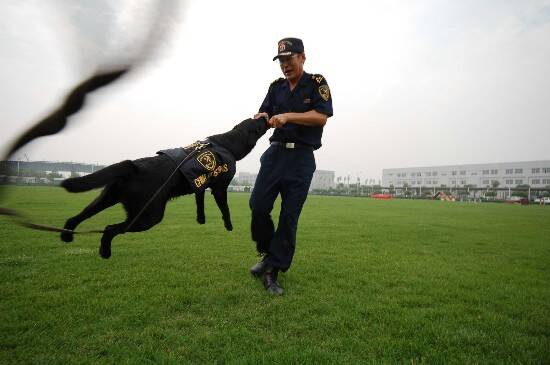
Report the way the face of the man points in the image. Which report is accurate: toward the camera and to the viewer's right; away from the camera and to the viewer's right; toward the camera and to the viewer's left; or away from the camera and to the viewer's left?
toward the camera and to the viewer's left

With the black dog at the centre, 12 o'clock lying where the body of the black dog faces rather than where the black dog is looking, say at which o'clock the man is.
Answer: The man is roughly at 11 o'clock from the black dog.

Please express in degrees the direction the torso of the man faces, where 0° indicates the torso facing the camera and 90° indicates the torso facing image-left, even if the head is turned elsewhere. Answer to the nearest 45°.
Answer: approximately 45°

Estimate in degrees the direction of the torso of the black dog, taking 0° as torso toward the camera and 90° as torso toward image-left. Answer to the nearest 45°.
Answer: approximately 270°

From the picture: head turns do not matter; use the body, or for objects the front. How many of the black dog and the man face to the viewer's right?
1

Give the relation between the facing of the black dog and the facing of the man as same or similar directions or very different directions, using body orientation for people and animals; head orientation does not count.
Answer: very different directions
